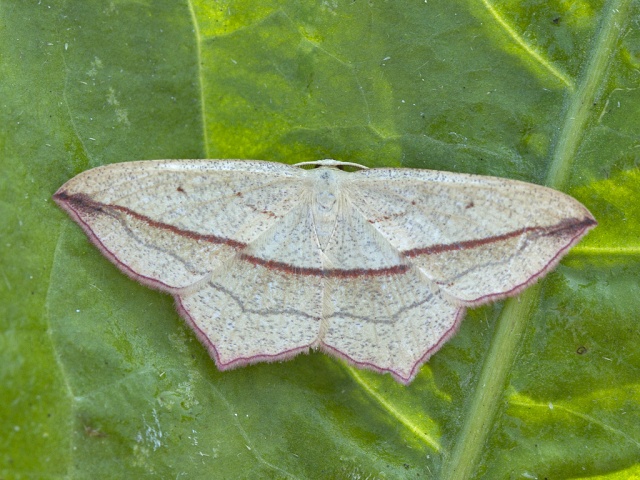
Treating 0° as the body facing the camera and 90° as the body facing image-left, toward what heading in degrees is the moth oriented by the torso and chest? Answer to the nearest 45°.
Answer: approximately 180°
